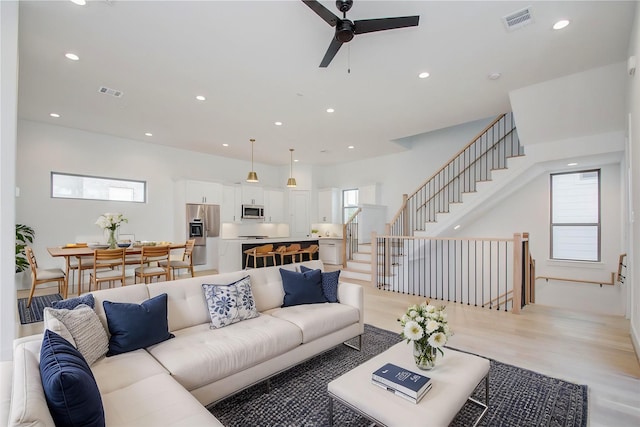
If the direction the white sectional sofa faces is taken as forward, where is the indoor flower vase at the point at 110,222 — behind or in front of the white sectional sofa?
behind

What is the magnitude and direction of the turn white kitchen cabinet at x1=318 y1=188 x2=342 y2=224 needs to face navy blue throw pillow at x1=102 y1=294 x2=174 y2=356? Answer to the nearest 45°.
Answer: approximately 45° to its left

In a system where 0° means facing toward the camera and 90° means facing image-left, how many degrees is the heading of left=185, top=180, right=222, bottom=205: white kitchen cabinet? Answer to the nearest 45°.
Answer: approximately 0°

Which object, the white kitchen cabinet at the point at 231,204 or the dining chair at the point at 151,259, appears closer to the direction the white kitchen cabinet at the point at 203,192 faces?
the dining chair

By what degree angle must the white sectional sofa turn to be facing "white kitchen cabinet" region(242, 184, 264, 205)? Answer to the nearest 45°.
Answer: approximately 135° to its left

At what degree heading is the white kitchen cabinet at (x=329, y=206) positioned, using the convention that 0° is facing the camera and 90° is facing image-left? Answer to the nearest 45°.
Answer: approximately 45°

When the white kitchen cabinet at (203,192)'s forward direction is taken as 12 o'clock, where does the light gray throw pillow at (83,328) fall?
The light gray throw pillow is roughly at 12 o'clock from the white kitchen cabinet.

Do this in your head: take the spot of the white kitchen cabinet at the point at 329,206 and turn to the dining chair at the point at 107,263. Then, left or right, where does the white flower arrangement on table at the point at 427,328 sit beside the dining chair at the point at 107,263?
left

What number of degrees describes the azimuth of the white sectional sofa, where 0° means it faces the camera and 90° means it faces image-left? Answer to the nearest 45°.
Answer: approximately 315°
